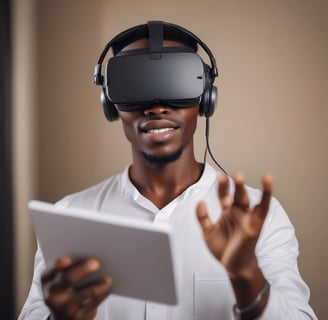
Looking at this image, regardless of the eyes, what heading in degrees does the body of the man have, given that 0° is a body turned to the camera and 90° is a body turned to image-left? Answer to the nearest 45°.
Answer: approximately 0°
